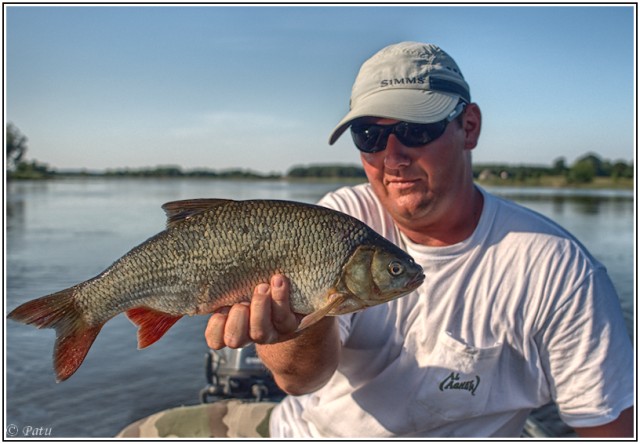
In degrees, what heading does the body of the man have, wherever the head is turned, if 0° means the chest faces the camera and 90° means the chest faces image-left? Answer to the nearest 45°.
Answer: approximately 45°

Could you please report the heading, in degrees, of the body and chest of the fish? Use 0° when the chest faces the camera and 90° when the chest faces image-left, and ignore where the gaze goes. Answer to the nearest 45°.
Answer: approximately 270°
